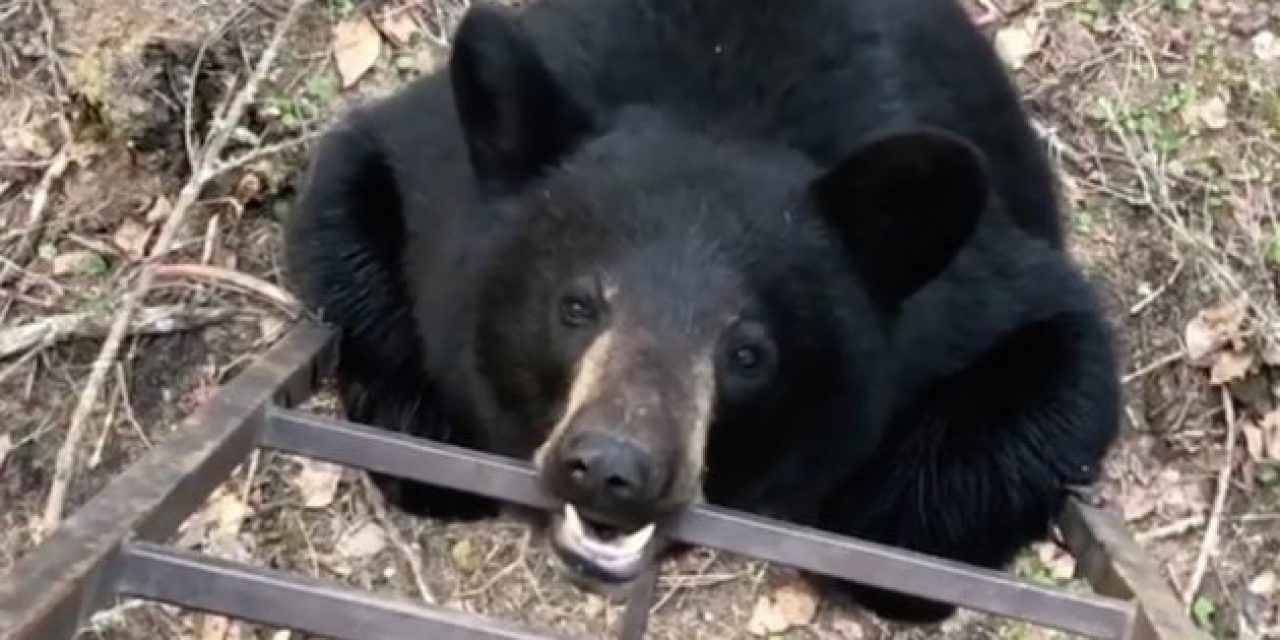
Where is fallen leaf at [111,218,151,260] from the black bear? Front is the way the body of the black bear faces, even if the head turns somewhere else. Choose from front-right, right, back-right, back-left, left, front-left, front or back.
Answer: back-right

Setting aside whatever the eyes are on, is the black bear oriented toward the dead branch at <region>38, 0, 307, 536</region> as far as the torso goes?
no

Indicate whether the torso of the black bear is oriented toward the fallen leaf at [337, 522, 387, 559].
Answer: no

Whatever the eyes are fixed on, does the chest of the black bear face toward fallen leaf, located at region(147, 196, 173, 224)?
no

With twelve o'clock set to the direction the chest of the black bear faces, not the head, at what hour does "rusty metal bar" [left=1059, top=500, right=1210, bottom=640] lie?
The rusty metal bar is roughly at 11 o'clock from the black bear.

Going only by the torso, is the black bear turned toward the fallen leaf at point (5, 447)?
no

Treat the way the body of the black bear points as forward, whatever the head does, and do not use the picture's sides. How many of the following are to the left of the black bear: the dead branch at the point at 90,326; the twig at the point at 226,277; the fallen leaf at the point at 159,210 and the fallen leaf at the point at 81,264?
0

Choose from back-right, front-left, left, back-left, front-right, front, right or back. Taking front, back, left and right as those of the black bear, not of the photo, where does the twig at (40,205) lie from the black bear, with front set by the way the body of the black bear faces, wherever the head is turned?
back-right

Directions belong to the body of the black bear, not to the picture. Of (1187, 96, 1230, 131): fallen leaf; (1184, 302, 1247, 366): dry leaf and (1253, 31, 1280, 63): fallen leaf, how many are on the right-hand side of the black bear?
0

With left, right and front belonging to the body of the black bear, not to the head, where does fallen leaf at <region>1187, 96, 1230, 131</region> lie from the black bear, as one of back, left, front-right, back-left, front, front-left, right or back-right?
back-left

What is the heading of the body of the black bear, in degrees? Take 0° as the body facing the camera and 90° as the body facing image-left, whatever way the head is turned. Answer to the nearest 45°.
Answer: approximately 0°

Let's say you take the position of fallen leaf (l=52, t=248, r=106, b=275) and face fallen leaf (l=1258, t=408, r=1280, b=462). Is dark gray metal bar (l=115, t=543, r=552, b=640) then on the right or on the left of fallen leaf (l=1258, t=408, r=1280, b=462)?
right

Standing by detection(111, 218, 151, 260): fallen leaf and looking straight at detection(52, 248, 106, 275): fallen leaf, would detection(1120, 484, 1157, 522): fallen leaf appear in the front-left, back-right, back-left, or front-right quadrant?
back-left
